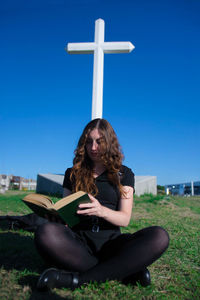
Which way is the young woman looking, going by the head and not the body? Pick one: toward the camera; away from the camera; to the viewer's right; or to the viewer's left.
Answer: toward the camera

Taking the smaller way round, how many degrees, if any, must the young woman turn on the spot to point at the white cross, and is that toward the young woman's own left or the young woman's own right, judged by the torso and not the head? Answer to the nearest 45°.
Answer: approximately 180°

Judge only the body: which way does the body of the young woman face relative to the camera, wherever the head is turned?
toward the camera

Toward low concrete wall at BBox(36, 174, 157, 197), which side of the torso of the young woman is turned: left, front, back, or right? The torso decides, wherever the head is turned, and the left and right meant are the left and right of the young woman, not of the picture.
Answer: back
